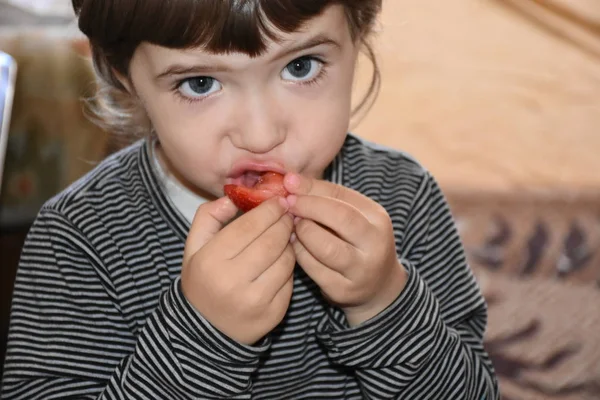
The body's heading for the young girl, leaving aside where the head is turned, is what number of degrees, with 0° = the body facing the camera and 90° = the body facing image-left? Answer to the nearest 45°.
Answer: approximately 0°
